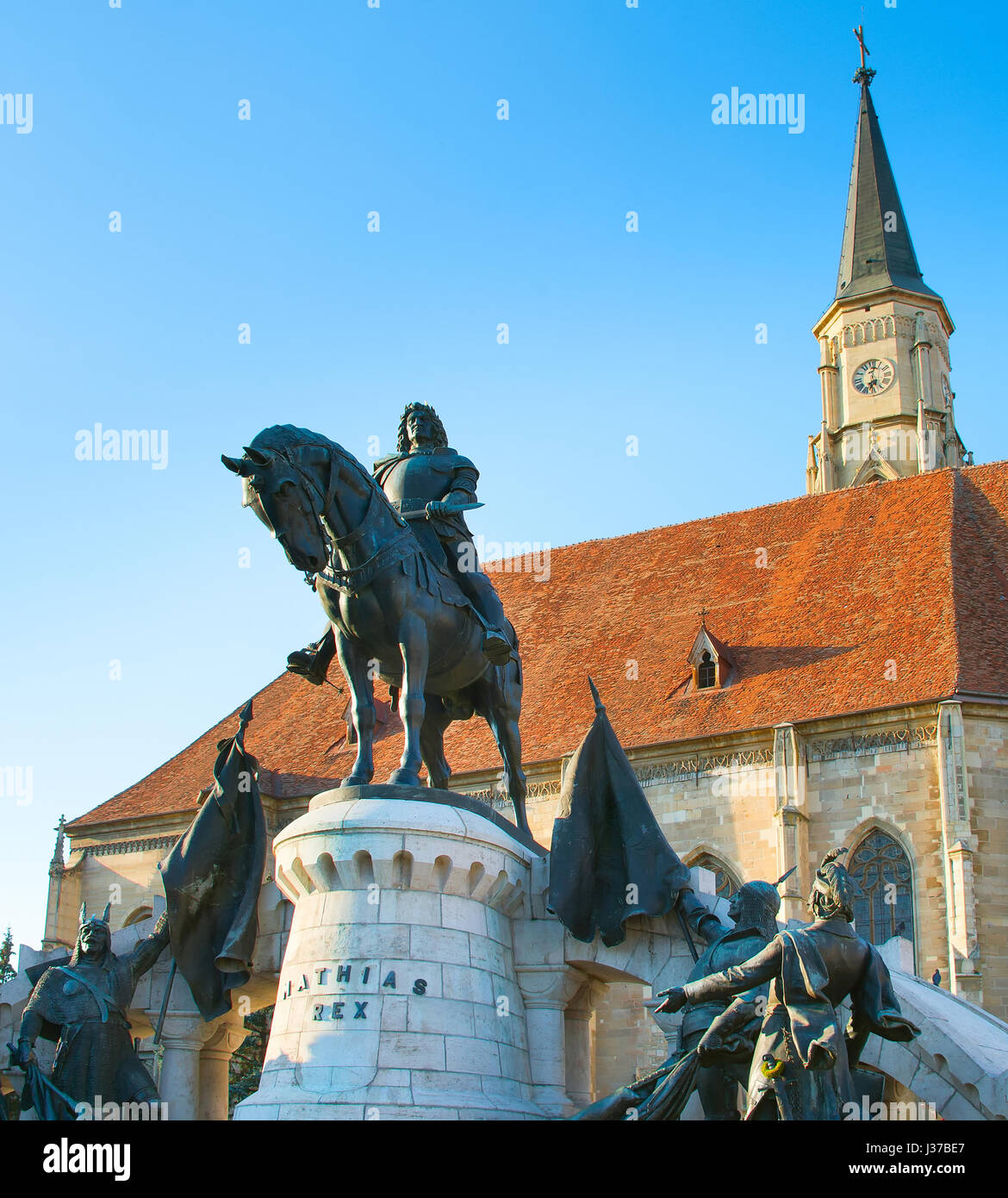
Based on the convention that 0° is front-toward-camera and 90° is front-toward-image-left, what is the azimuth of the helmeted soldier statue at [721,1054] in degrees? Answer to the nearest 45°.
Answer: approximately 90°

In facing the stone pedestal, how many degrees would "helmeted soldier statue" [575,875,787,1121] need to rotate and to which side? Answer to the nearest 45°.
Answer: approximately 45° to its right
